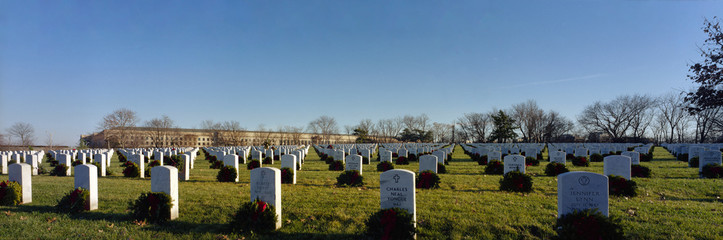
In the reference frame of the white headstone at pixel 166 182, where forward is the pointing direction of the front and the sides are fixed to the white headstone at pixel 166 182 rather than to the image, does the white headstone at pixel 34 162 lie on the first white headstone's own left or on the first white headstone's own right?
on the first white headstone's own right

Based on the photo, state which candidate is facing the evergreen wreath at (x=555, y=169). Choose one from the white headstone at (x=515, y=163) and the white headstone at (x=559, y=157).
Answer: the white headstone at (x=559, y=157)

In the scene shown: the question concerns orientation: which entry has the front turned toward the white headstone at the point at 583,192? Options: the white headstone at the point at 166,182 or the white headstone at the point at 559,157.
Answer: the white headstone at the point at 559,157

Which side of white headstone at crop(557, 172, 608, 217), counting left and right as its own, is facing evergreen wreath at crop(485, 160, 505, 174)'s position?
back

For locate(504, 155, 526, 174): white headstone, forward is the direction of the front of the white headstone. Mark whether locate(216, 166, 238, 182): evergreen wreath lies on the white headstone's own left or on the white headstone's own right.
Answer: on the white headstone's own right

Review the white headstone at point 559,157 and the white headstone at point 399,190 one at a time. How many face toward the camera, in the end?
2
